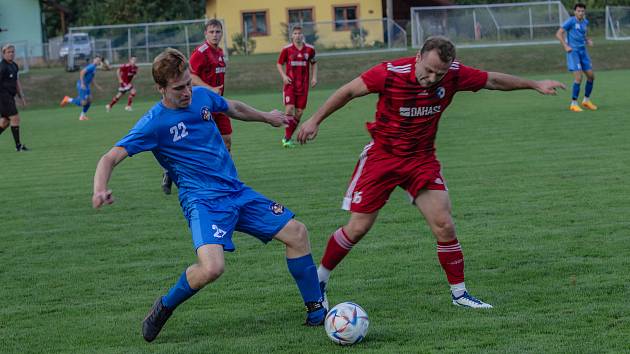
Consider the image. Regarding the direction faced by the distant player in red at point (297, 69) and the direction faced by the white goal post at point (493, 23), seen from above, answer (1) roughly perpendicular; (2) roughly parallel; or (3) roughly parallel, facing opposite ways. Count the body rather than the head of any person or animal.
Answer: roughly parallel

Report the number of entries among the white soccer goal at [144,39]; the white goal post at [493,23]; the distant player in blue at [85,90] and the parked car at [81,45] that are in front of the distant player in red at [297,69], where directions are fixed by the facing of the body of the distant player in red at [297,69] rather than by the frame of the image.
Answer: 0

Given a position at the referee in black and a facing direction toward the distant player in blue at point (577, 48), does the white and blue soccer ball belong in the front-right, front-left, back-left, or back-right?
front-right

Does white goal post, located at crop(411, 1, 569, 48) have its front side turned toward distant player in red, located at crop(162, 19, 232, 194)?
yes

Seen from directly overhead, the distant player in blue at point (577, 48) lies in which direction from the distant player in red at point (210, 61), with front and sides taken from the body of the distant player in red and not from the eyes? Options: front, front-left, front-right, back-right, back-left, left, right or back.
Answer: left

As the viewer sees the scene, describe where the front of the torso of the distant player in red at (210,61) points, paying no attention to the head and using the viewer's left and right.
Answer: facing the viewer and to the right of the viewer

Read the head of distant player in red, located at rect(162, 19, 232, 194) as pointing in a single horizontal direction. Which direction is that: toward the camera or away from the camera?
toward the camera

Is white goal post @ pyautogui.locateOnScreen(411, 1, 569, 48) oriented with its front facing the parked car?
no

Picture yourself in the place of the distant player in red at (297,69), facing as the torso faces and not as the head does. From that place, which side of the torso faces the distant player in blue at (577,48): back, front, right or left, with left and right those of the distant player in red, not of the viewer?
left

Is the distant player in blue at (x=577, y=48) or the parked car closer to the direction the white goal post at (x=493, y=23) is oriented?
the distant player in blue

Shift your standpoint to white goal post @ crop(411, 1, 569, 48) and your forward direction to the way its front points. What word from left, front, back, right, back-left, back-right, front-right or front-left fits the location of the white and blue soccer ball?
front

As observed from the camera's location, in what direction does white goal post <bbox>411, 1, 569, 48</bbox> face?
facing the viewer
